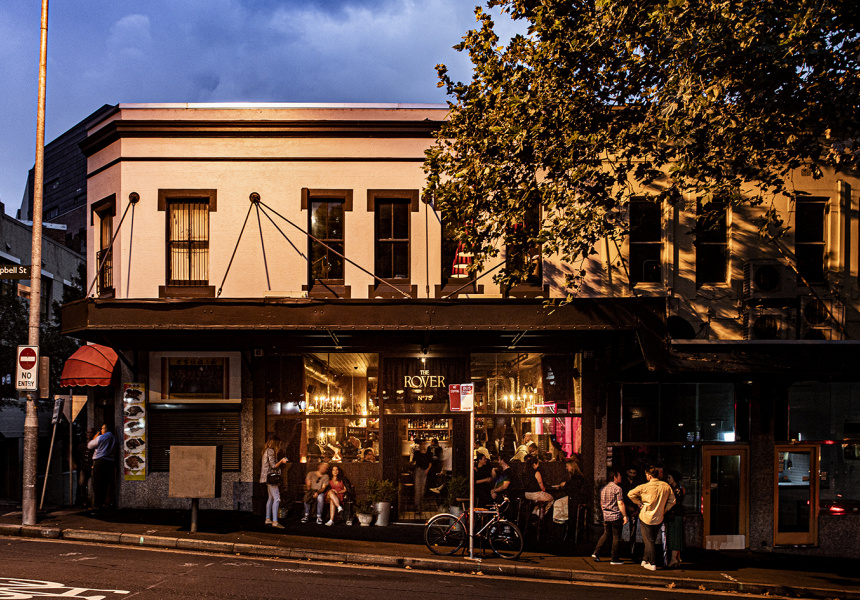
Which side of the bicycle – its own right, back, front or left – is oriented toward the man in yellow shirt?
front

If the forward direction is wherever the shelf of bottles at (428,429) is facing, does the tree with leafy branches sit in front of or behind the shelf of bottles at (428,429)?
in front

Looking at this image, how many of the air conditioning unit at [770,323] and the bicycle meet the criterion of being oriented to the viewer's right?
1

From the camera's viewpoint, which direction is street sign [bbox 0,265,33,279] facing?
toward the camera

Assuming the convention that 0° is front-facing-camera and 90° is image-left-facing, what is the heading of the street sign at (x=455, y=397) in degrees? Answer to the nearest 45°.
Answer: approximately 0°

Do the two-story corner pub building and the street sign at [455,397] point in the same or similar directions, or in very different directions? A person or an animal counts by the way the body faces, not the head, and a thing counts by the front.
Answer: same or similar directions

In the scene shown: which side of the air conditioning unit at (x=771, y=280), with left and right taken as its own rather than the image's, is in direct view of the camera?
front

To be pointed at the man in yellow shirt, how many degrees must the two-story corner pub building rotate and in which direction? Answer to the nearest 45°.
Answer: approximately 45° to its left
